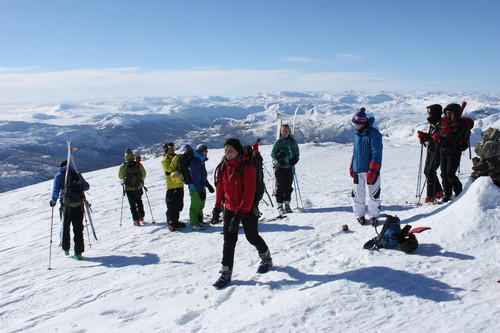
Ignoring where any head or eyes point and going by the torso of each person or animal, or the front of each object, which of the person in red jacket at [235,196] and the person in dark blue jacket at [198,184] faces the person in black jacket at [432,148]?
the person in dark blue jacket

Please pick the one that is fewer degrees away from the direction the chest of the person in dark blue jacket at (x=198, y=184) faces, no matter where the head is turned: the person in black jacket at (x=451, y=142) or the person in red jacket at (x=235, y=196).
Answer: the person in black jacket

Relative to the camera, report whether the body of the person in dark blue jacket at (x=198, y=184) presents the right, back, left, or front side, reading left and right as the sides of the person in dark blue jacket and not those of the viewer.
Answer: right

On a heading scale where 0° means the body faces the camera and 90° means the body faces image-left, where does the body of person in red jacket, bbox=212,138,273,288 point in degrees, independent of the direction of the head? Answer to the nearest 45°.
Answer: approximately 45°

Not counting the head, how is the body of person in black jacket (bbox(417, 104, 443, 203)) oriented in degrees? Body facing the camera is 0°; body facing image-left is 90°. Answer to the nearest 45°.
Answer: approximately 90°

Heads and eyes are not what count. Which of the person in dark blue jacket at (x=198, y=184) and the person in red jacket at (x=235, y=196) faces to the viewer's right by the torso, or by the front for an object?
the person in dark blue jacket

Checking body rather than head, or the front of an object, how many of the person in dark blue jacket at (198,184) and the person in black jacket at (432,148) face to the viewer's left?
1

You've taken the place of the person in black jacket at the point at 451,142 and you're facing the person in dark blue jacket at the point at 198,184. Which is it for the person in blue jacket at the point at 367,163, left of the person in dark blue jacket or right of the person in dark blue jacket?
left

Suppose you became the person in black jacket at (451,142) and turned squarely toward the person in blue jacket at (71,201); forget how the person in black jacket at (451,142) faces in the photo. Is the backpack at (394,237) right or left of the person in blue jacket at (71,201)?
left
